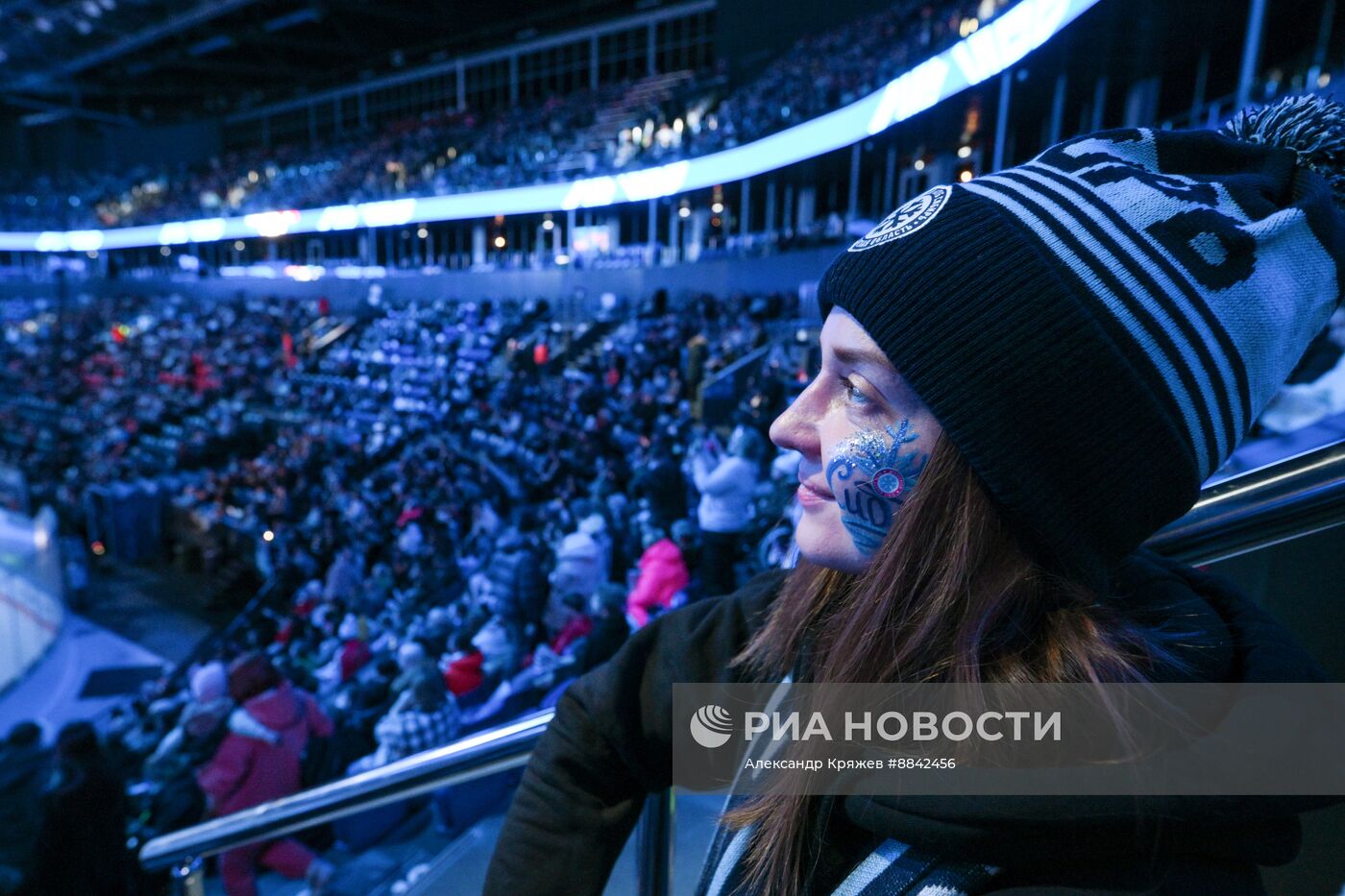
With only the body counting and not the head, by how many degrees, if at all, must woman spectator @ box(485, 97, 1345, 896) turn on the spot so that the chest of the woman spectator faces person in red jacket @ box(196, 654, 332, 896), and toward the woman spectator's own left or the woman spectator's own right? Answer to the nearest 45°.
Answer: approximately 90° to the woman spectator's own right

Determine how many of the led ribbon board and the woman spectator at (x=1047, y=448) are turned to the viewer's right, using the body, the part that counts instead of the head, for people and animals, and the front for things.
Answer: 0

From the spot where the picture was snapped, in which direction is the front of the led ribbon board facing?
facing the viewer and to the left of the viewer

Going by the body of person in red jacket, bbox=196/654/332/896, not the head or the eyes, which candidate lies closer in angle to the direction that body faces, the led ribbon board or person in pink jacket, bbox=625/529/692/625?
the led ribbon board

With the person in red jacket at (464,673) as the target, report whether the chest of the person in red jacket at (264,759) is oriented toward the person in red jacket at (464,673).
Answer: no

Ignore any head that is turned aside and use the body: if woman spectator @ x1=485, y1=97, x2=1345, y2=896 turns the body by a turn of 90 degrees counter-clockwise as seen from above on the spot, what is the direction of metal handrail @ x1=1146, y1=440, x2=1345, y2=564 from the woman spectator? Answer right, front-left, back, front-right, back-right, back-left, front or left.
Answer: left

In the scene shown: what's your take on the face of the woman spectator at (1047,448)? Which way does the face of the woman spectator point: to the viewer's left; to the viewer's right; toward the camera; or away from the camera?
to the viewer's left

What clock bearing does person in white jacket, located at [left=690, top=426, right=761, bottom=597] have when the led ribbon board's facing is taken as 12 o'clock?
The person in white jacket is roughly at 11 o'clock from the led ribbon board.

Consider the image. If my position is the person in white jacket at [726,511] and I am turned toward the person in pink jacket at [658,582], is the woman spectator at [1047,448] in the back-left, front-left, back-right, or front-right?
front-left

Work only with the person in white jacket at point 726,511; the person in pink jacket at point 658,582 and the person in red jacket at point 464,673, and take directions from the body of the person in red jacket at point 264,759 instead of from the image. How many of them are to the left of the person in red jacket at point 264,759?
0

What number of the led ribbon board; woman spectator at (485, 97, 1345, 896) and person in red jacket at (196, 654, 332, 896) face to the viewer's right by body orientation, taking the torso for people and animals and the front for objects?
0

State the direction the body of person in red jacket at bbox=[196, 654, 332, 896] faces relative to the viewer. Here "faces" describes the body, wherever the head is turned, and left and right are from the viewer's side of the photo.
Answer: facing away from the viewer and to the left of the viewer

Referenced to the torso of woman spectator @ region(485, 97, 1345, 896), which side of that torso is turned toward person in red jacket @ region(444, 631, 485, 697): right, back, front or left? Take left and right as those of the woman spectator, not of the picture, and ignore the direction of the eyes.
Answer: right

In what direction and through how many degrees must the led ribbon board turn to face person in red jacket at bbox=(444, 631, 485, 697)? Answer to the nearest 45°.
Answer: approximately 45° to its left

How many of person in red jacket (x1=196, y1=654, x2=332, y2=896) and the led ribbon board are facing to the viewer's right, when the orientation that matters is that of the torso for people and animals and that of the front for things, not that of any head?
0

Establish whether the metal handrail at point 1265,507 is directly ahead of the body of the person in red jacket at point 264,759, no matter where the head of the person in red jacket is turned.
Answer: no
